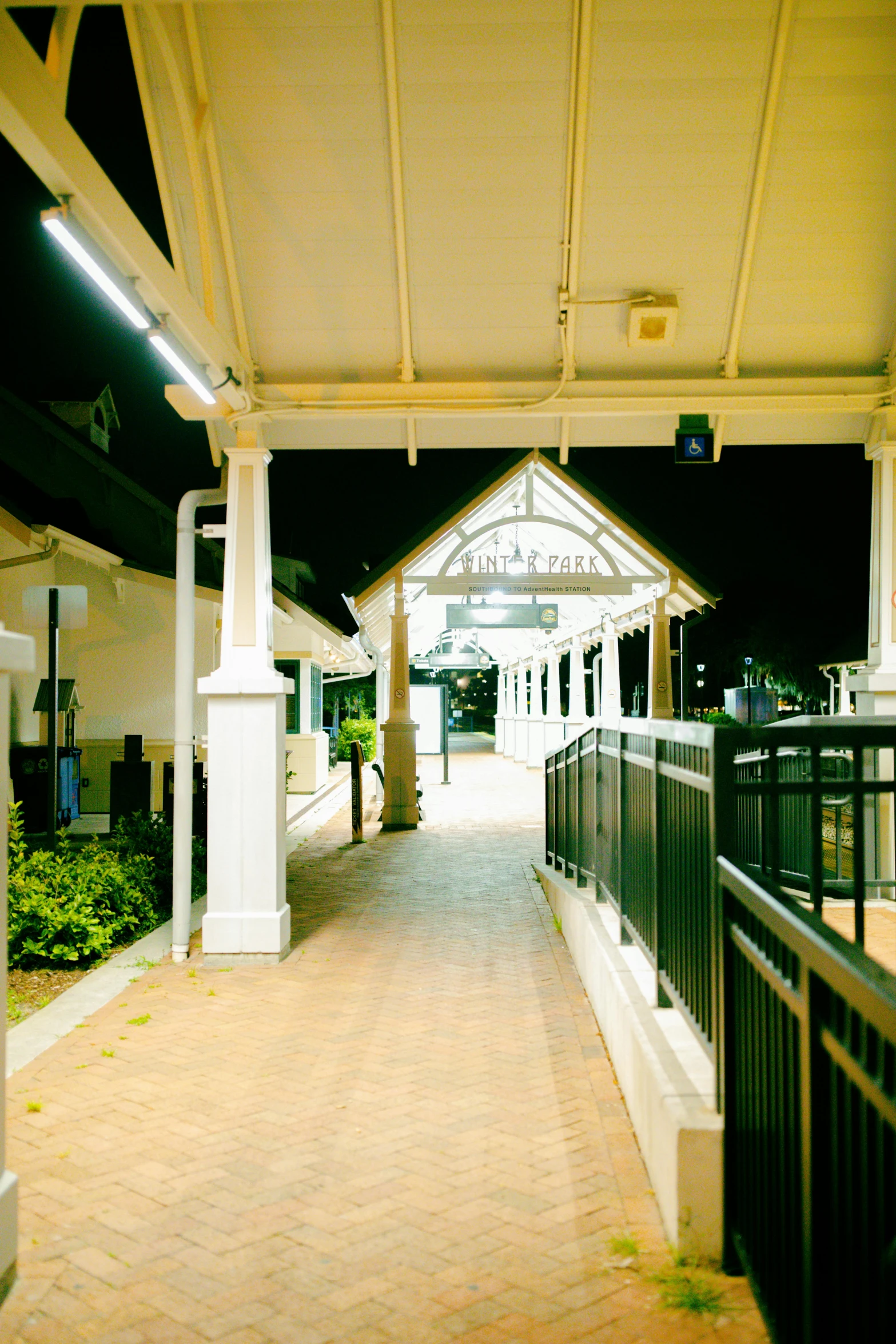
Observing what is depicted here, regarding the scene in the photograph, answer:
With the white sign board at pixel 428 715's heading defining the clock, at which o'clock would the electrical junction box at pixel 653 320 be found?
The electrical junction box is roughly at 12 o'clock from the white sign board.

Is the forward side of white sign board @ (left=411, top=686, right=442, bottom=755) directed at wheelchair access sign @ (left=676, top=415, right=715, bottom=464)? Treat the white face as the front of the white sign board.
yes

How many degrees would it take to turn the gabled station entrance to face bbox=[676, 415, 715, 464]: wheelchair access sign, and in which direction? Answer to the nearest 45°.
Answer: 0° — it already faces it

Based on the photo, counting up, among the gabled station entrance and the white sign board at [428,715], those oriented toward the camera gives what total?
2

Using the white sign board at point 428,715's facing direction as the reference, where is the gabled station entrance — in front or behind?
in front

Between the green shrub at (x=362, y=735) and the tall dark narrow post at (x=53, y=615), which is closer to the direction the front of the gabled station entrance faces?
the tall dark narrow post

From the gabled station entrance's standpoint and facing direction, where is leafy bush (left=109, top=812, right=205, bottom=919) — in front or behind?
in front

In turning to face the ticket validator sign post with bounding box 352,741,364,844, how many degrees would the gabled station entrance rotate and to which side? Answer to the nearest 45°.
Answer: approximately 45° to its right

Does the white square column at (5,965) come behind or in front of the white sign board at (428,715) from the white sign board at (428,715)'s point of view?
in front

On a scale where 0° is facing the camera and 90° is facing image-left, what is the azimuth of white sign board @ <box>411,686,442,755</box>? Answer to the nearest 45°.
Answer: approximately 0°
